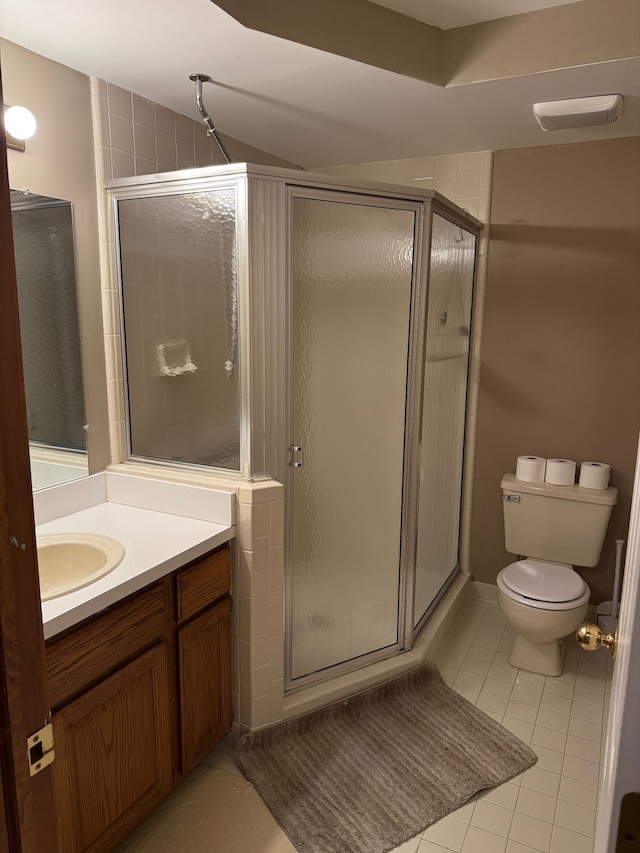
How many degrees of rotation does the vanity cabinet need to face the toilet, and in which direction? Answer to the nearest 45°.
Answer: approximately 45° to its left

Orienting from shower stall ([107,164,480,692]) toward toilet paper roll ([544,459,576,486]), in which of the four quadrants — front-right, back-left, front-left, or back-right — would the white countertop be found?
back-right

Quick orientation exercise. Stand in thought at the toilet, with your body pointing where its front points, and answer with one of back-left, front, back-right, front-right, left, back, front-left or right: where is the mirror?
front-right

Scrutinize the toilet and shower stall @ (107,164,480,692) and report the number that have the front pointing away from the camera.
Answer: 0

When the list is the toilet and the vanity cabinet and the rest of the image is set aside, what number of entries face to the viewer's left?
0

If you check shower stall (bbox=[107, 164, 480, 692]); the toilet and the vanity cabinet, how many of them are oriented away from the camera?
0

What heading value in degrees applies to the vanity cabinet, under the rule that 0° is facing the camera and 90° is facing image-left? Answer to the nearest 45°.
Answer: approximately 315°

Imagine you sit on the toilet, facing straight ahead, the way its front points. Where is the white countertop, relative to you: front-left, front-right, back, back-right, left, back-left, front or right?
front-right

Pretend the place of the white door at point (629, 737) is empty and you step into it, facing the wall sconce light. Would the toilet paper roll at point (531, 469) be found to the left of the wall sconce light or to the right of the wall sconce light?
right

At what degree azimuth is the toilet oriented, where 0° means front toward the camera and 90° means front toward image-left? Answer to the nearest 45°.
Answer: approximately 0°

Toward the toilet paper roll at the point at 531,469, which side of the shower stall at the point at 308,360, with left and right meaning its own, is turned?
left

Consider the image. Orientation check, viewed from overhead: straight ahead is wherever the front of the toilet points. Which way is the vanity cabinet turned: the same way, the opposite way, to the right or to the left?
to the left

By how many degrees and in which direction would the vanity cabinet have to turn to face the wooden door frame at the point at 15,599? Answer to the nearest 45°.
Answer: approximately 45° to its right
